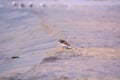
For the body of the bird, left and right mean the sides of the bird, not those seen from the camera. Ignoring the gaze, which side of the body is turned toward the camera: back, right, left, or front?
left
